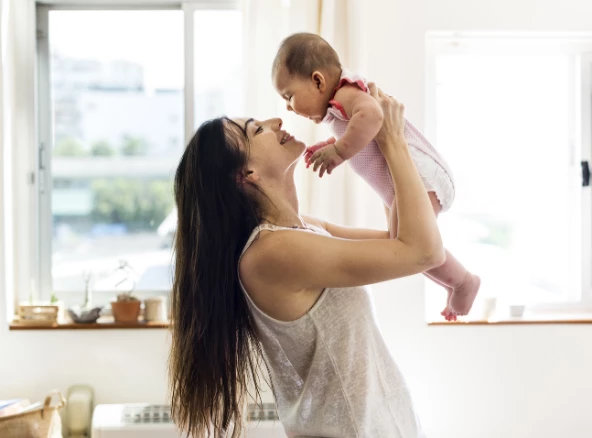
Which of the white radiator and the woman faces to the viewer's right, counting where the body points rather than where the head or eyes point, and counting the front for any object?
the woman

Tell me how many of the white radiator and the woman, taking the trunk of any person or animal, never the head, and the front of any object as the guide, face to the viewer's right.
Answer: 1

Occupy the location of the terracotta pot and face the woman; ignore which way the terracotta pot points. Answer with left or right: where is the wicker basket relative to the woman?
right

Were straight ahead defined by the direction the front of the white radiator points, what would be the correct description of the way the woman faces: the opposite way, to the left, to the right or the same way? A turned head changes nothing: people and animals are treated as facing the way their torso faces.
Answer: to the left

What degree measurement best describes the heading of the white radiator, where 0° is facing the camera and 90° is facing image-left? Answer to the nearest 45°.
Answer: approximately 0°

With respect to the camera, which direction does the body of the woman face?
to the viewer's right

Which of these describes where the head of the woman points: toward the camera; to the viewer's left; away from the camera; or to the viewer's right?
to the viewer's right

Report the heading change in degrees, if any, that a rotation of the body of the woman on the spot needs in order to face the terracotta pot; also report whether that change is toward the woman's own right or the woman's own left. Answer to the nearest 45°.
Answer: approximately 135° to the woman's own left

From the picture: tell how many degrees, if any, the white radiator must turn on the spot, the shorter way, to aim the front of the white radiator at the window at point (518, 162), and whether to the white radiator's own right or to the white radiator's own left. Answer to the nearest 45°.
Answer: approximately 90° to the white radiator's own left

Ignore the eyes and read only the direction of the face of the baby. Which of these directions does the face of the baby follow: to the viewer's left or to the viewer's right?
to the viewer's left

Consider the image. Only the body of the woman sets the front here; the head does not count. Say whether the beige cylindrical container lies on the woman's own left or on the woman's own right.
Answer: on the woman's own left

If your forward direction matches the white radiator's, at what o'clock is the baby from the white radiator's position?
The baby is roughly at 11 o'clock from the white radiator.
